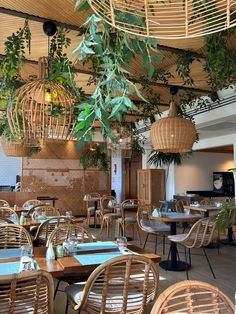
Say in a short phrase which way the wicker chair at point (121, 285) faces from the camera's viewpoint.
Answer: facing away from the viewer and to the left of the viewer

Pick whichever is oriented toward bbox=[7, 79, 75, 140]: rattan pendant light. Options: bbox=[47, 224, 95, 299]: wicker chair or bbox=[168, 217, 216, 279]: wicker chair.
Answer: bbox=[168, 217, 216, 279]: wicker chair

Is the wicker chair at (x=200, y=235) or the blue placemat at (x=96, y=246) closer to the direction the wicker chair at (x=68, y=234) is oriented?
the blue placemat

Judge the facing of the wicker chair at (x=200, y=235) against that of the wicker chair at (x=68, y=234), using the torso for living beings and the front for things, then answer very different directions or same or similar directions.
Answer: very different directions
